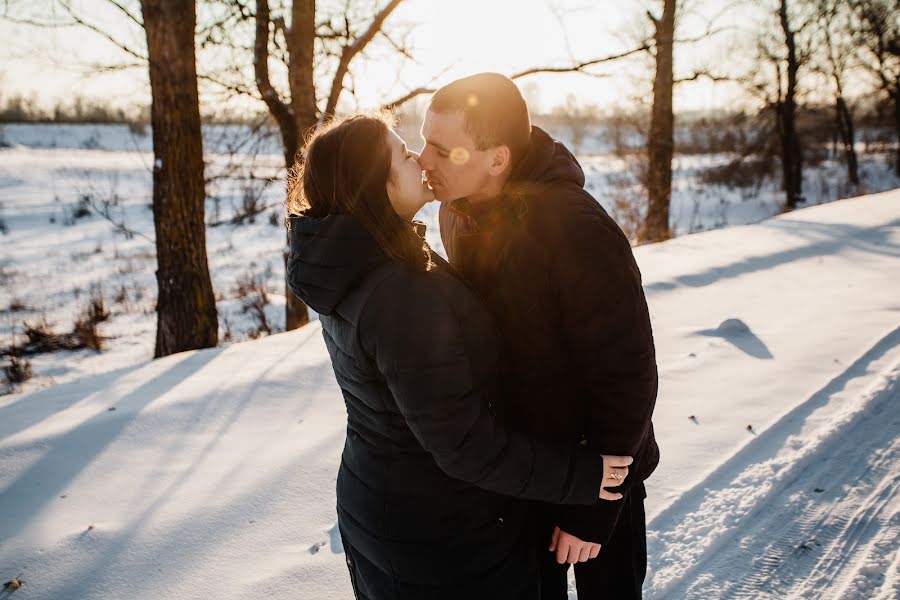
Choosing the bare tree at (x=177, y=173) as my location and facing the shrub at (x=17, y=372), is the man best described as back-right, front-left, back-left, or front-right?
back-left

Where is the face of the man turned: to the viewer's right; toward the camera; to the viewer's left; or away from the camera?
to the viewer's left

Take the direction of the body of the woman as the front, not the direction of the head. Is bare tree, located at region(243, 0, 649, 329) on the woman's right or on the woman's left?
on the woman's left

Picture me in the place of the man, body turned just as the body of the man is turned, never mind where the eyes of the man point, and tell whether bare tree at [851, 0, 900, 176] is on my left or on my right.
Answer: on my right

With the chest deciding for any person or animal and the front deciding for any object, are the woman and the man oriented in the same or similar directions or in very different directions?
very different directions

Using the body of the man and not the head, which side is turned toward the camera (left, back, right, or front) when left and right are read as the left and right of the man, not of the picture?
left

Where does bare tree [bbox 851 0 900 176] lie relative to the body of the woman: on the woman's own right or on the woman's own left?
on the woman's own left

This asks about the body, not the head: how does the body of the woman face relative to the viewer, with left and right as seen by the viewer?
facing to the right of the viewer

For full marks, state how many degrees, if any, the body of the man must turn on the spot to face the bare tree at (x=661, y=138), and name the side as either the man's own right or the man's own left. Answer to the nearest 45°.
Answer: approximately 90° to the man's own right
